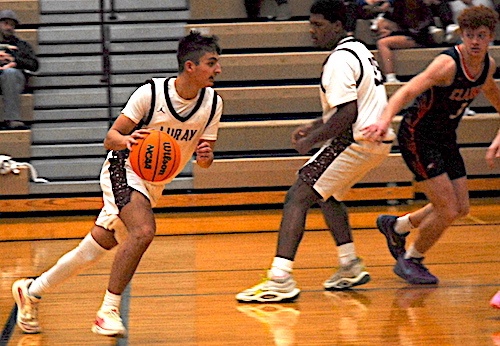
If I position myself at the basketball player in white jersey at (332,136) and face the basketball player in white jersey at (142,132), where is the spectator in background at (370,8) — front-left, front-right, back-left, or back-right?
back-right

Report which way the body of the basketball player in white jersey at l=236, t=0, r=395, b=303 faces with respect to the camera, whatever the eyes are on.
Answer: to the viewer's left

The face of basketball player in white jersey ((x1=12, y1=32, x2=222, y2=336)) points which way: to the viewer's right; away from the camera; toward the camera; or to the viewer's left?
to the viewer's right

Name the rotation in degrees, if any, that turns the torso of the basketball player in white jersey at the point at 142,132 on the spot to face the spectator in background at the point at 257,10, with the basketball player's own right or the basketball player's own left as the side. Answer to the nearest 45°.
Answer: approximately 135° to the basketball player's own left

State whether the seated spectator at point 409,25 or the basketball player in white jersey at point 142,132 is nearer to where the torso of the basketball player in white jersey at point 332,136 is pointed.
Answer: the basketball player in white jersey

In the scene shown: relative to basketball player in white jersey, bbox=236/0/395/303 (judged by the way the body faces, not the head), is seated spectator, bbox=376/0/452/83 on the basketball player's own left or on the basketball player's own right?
on the basketball player's own right

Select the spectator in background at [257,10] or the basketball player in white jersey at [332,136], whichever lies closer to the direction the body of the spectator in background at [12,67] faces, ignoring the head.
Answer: the basketball player in white jersey

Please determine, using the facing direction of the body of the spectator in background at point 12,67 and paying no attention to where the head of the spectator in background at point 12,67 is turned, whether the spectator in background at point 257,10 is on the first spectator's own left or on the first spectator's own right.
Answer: on the first spectator's own left

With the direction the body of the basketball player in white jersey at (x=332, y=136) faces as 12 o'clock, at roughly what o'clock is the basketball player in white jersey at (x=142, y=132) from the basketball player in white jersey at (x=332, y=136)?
the basketball player in white jersey at (x=142, y=132) is roughly at 11 o'clock from the basketball player in white jersey at (x=332, y=136).

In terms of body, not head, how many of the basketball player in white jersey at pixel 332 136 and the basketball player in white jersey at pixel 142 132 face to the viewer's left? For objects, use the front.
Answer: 1
